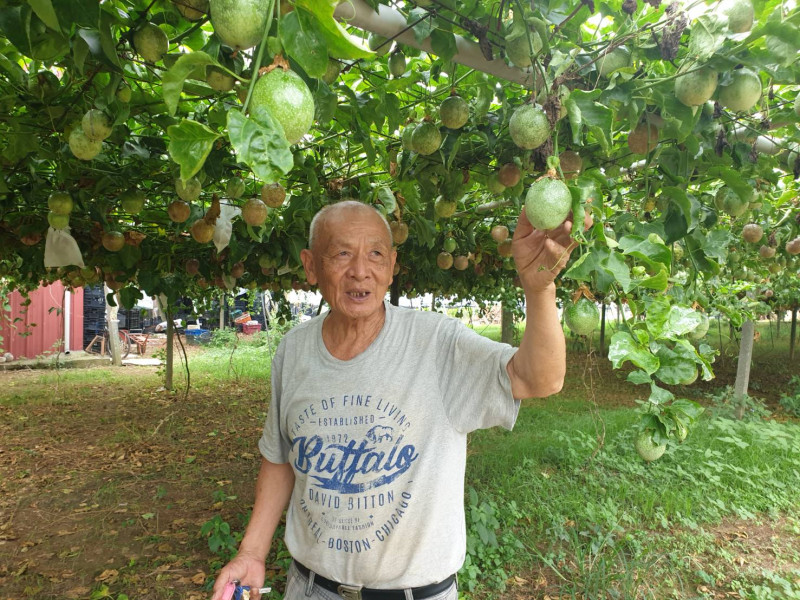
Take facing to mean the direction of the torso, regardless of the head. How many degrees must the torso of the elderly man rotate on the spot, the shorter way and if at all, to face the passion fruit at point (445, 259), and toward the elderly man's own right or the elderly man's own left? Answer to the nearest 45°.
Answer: approximately 180°

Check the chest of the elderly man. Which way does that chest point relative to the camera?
toward the camera

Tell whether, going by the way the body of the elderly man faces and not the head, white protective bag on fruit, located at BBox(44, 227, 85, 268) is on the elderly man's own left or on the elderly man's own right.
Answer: on the elderly man's own right

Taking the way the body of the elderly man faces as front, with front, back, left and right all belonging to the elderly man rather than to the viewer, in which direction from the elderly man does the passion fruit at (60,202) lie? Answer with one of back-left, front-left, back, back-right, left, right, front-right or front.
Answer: back-right

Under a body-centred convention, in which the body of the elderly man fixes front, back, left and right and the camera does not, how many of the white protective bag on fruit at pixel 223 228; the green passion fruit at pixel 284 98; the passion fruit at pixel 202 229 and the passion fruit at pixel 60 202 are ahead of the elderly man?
1

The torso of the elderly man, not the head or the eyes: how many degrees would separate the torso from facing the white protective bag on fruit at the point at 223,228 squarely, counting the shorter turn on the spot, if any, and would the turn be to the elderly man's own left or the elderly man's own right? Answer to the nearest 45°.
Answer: approximately 135° to the elderly man's own right

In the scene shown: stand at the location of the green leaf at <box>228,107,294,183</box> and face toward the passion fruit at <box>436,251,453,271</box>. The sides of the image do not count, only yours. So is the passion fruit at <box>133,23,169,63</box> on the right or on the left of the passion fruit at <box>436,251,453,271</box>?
left

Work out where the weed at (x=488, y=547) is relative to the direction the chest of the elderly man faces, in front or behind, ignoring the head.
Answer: behind

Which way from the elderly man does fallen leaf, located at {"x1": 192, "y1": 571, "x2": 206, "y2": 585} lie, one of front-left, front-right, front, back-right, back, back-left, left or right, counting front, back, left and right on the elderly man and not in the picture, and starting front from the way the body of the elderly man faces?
back-right

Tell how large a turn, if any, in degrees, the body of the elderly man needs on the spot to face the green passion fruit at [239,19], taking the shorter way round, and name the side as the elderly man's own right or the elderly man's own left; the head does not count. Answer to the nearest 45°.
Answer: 0° — they already face it
